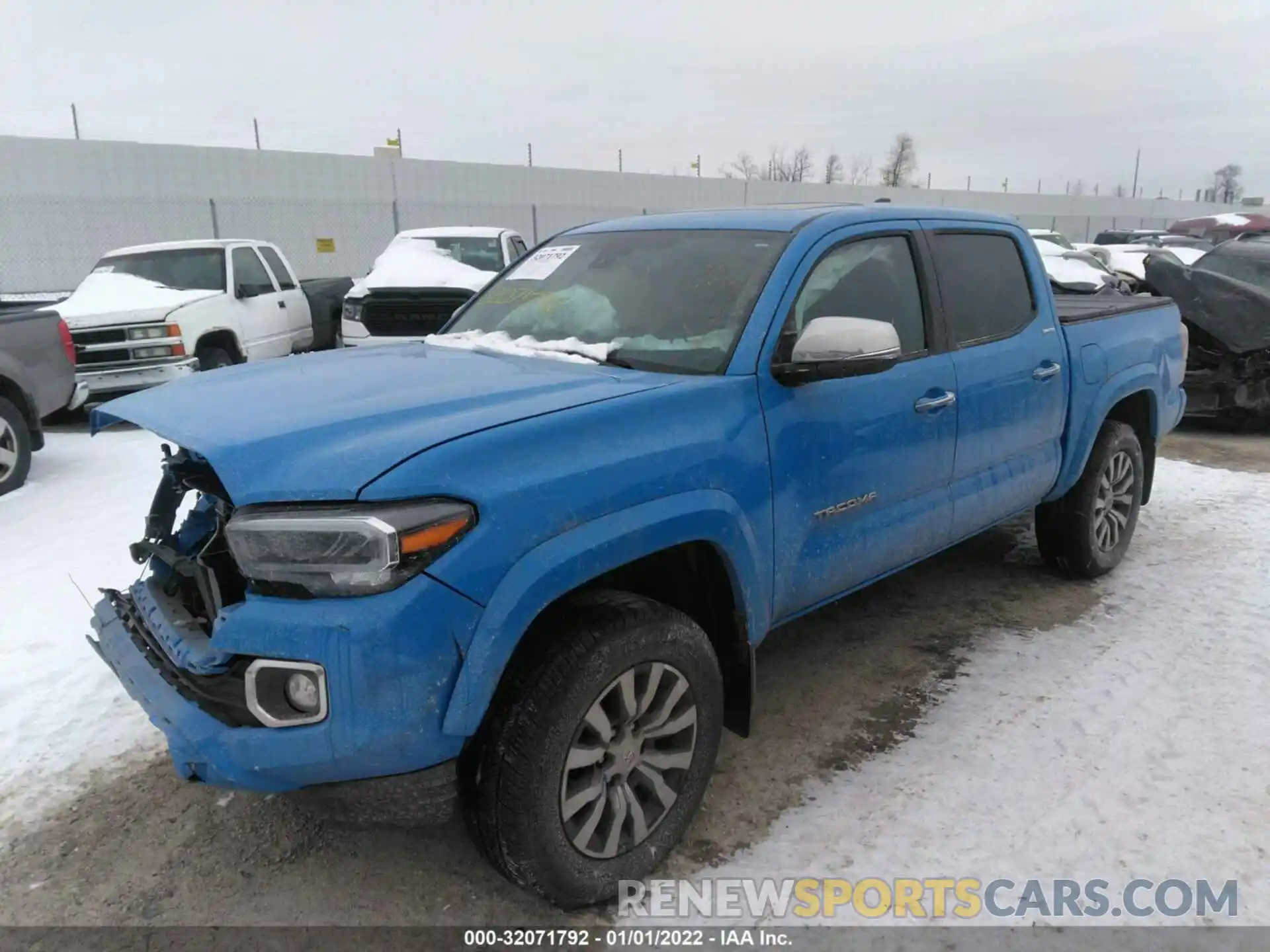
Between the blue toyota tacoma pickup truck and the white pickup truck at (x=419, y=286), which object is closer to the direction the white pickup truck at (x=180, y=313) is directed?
the blue toyota tacoma pickup truck

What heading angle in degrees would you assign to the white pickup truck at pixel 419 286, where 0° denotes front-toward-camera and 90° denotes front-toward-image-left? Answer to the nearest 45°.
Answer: approximately 45°

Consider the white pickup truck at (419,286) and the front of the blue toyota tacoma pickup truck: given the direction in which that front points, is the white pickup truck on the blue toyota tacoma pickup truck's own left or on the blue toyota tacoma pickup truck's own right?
on the blue toyota tacoma pickup truck's own right

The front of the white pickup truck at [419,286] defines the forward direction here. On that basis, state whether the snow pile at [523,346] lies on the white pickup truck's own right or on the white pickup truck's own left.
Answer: on the white pickup truck's own left

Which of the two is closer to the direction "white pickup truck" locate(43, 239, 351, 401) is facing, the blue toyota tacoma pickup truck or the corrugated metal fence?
the blue toyota tacoma pickup truck

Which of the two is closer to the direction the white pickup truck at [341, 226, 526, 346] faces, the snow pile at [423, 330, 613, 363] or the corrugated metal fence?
the snow pile

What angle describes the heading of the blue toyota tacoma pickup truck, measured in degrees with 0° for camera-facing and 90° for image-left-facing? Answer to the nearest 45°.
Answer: approximately 45°

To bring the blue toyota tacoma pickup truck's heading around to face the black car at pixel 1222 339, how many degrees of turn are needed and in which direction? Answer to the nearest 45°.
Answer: approximately 180°
